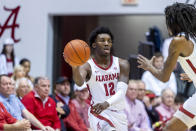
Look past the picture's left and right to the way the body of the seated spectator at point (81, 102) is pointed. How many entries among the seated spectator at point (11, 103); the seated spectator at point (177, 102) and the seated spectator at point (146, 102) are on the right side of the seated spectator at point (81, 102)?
1

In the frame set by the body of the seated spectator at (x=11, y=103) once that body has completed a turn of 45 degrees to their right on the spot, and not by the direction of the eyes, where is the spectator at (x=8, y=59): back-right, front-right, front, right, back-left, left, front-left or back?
back

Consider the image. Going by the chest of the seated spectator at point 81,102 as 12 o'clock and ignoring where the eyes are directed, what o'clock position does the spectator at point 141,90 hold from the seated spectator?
The spectator is roughly at 10 o'clock from the seated spectator.

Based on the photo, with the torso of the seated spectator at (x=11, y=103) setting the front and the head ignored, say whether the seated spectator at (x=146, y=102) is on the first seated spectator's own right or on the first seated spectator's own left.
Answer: on the first seated spectator's own left

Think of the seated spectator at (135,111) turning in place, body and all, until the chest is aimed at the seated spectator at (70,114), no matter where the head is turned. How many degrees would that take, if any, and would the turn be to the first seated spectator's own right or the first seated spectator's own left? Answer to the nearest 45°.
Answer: approximately 90° to the first seated spectator's own right

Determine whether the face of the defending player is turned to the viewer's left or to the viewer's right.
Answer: to the viewer's left

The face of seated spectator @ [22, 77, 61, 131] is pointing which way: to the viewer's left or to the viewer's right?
to the viewer's right

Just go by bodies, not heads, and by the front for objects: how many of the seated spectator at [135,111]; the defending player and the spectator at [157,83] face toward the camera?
2

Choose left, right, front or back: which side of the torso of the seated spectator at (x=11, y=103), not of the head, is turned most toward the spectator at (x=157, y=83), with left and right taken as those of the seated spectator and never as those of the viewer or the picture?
left

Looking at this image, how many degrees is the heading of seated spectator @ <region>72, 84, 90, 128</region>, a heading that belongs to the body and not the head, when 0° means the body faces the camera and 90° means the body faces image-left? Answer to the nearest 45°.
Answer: approximately 315°

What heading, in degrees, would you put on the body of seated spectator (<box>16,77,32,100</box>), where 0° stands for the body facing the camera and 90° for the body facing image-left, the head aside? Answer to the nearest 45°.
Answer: approximately 315°
